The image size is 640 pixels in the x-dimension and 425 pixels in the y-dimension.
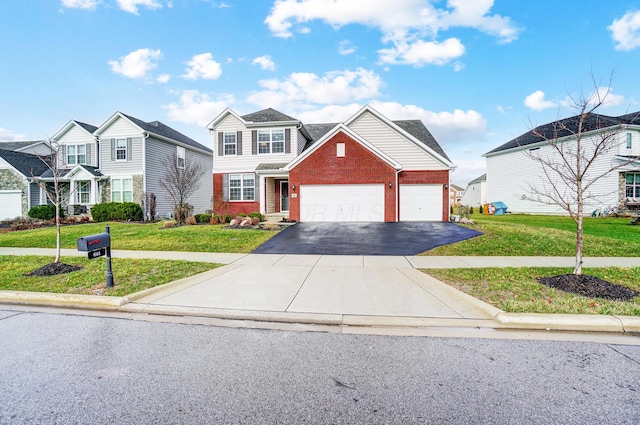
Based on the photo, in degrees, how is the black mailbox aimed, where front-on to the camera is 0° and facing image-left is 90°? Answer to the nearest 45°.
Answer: approximately 45°

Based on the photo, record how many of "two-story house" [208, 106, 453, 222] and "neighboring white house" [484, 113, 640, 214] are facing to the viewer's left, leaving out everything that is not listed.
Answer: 0

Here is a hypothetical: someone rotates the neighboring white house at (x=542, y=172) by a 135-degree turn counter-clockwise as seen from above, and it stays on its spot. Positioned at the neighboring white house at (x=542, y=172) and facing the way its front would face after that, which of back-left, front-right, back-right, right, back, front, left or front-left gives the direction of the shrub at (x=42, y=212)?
back-left

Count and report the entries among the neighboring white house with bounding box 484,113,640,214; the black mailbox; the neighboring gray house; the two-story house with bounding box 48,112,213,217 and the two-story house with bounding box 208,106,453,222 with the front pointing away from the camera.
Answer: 0

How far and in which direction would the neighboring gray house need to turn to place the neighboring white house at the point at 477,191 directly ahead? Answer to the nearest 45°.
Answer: approximately 135° to its left

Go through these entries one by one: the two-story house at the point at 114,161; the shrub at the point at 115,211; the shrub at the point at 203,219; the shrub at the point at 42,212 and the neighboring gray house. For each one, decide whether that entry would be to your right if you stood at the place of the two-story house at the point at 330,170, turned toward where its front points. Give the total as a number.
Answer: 5

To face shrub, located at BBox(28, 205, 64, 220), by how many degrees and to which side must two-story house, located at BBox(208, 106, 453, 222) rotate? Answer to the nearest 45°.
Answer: approximately 90° to its right

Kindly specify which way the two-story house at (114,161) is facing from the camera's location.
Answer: facing the viewer and to the left of the viewer

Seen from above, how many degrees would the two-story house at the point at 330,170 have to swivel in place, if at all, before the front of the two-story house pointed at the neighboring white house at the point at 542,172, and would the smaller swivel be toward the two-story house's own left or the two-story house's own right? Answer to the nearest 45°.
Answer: approximately 135° to the two-story house's own left

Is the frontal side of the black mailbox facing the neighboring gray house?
no

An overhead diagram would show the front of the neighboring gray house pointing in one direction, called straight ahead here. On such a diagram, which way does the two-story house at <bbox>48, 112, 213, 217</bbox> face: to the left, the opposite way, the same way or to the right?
the same way

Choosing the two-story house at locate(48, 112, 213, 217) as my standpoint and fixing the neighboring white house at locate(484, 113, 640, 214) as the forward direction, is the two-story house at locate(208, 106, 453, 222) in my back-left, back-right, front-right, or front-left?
front-right

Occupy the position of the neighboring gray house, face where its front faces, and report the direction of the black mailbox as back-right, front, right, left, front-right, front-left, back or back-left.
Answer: front-left

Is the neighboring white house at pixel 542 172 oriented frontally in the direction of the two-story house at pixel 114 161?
no

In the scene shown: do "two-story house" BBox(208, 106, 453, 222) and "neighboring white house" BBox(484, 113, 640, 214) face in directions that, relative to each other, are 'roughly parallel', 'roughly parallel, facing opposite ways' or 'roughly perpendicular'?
roughly parallel

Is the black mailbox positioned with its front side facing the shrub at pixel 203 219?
no

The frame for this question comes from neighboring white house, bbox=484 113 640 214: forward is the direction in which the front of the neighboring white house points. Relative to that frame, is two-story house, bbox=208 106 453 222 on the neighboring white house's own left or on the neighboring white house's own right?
on the neighboring white house's own right

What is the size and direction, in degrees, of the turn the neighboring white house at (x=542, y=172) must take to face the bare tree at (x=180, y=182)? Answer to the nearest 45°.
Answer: approximately 90° to its right

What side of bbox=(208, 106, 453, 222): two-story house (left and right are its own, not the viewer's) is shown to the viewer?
front

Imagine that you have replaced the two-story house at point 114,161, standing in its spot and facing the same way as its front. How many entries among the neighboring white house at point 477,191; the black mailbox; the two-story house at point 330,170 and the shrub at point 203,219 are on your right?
0

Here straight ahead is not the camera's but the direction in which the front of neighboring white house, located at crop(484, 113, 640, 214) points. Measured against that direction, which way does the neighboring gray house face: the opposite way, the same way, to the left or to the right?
the same way

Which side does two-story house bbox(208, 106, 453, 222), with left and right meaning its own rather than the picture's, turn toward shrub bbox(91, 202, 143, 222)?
right
